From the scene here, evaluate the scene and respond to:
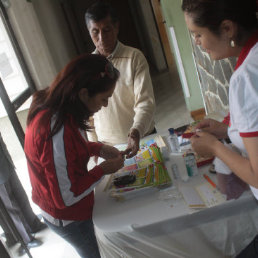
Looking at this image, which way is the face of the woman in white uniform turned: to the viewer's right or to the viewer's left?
to the viewer's left

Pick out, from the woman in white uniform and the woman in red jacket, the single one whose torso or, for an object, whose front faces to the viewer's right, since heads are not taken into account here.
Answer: the woman in red jacket

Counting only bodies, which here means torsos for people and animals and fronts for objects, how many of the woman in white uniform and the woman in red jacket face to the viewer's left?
1

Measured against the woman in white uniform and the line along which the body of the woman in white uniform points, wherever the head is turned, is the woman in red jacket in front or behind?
in front

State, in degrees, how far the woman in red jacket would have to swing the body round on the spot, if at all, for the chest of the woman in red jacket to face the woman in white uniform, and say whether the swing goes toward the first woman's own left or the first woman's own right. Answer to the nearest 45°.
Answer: approximately 45° to the first woman's own right

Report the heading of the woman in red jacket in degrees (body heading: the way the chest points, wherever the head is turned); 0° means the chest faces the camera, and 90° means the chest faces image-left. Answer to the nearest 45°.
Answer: approximately 270°

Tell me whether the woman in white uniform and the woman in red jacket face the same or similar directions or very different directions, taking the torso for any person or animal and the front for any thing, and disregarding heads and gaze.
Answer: very different directions

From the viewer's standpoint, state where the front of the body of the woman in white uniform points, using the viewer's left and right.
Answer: facing to the left of the viewer

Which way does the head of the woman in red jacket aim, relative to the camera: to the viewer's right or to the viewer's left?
to the viewer's right
